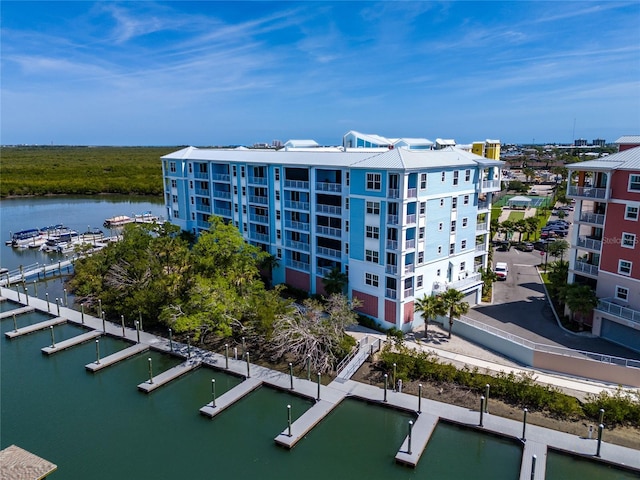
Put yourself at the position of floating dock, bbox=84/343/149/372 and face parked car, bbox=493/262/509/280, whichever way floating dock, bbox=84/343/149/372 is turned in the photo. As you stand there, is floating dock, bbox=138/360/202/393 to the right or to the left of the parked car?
right
